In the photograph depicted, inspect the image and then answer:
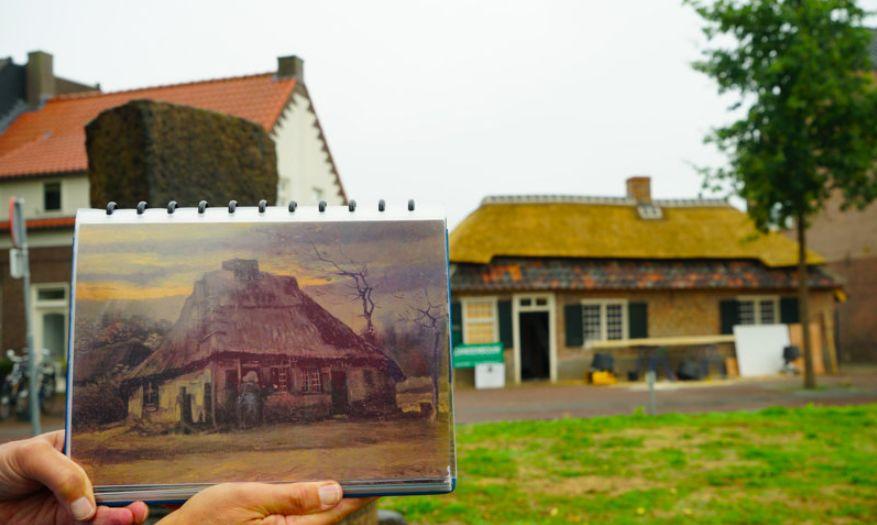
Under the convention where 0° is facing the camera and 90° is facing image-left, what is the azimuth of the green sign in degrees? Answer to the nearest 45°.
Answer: approximately 0°

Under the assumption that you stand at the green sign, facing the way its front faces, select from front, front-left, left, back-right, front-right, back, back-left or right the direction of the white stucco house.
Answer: right

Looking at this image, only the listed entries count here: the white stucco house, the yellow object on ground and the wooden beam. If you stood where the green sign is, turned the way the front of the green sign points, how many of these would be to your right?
1

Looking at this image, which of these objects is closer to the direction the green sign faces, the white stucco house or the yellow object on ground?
the white stucco house

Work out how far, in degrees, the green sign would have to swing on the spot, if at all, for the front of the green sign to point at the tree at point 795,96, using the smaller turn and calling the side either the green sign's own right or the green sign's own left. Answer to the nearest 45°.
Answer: approximately 45° to the green sign's own left

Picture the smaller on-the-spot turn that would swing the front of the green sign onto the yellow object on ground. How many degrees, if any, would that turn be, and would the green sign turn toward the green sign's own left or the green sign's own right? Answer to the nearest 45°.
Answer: approximately 135° to the green sign's own left
